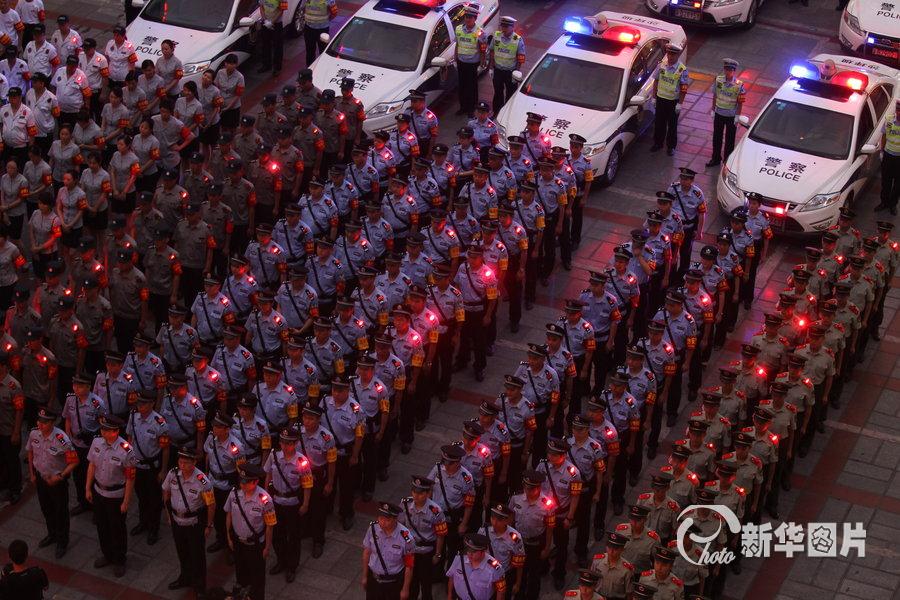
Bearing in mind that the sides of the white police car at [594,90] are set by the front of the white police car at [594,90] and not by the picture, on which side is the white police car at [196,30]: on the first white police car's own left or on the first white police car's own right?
on the first white police car's own right

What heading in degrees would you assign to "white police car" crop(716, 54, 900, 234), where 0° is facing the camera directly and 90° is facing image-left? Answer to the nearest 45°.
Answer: approximately 45°

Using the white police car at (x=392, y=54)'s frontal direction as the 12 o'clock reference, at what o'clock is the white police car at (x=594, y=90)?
the white police car at (x=594, y=90) is roughly at 8 o'clock from the white police car at (x=392, y=54).

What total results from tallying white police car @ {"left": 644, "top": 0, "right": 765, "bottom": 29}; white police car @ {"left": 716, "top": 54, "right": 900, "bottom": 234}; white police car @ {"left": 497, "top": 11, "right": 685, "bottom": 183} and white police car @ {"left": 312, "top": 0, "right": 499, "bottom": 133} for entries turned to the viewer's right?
0

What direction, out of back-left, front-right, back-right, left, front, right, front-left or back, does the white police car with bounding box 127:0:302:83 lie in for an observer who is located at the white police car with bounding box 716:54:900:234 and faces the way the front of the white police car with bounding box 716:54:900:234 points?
front-right

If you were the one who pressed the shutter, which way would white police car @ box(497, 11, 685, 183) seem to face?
facing the viewer and to the left of the viewer

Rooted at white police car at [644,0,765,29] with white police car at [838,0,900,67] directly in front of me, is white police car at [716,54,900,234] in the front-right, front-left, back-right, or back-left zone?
front-right

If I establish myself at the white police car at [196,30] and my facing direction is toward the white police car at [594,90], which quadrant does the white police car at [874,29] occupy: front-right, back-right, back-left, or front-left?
front-left

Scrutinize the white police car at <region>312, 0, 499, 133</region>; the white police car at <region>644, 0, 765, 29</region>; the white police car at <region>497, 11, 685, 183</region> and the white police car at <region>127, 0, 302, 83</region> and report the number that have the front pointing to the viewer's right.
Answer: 0
